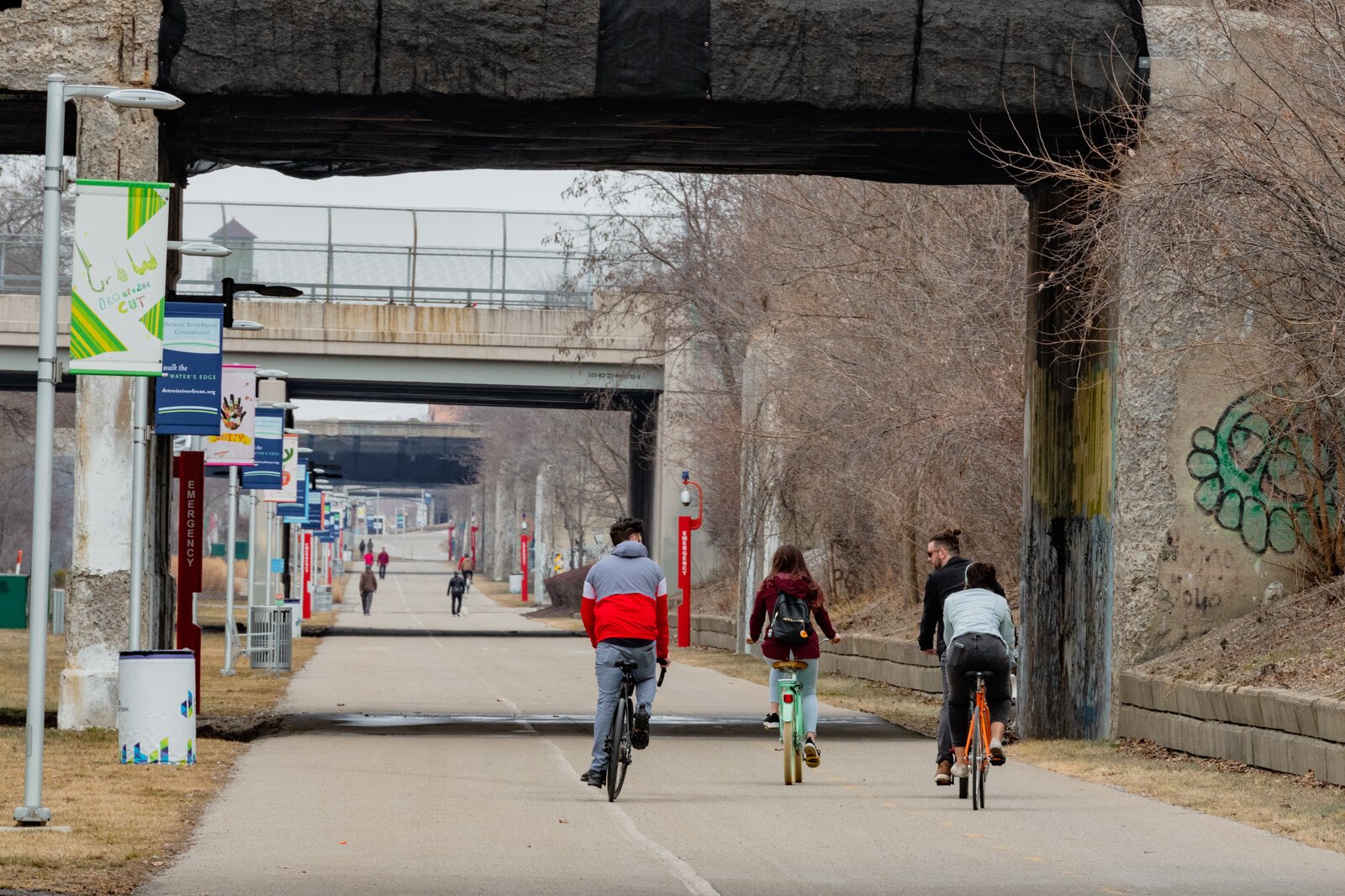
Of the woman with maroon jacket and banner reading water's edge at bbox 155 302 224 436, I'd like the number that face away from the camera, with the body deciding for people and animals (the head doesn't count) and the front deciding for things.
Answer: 1

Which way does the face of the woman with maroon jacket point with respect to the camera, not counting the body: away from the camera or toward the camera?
away from the camera

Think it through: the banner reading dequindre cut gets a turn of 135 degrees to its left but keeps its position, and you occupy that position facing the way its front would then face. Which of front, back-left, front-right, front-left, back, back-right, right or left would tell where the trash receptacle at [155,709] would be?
front-left

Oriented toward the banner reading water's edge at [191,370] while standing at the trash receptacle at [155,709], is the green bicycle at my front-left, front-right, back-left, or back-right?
back-right

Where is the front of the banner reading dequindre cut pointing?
toward the camera

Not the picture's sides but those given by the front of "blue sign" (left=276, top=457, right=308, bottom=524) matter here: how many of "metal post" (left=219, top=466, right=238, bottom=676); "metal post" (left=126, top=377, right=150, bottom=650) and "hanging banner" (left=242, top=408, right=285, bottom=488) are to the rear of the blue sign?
0

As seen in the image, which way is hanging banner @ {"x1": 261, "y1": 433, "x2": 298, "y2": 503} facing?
toward the camera

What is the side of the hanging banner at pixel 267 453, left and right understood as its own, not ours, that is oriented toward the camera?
front

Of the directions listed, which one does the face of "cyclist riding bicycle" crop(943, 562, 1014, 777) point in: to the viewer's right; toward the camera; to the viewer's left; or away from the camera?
away from the camera

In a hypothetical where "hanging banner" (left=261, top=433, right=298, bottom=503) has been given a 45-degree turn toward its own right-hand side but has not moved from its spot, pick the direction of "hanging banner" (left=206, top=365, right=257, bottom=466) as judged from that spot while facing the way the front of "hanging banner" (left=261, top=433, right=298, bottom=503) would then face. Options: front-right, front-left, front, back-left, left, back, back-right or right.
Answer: front-left

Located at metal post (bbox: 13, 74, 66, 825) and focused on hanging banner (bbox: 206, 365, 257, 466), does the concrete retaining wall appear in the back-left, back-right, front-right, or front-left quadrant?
front-right

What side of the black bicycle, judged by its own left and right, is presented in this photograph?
back

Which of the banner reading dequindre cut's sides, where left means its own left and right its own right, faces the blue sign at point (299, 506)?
back

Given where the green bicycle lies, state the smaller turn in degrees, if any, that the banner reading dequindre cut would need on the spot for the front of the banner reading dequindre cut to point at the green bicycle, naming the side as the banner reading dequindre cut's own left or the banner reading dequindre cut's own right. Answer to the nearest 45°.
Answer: approximately 90° to the banner reading dequindre cut's own left

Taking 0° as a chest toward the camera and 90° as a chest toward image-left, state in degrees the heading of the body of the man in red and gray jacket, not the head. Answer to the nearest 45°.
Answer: approximately 180°

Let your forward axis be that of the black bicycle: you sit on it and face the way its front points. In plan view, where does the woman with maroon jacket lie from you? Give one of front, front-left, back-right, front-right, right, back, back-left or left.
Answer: front-right

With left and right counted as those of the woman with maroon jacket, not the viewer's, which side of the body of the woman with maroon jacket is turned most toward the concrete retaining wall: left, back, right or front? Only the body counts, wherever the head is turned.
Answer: right

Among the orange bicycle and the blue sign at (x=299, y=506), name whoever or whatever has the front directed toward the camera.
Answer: the blue sign

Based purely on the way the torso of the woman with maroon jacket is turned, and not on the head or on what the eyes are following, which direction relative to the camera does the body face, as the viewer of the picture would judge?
away from the camera

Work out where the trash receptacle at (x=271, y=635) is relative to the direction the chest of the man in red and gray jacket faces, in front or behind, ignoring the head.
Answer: in front
